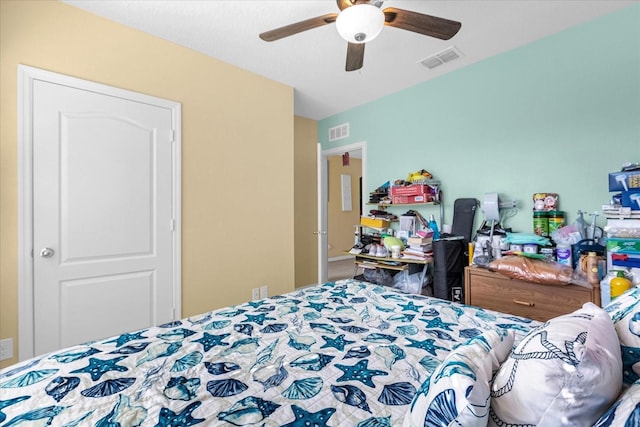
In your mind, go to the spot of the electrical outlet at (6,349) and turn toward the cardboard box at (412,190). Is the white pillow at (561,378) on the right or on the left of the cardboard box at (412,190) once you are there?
right

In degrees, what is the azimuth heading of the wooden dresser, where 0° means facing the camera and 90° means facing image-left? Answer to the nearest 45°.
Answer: approximately 45°

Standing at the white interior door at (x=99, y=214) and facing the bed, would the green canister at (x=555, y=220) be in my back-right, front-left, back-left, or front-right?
front-left

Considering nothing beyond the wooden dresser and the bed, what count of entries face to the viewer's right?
0

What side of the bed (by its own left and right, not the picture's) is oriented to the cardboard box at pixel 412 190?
right

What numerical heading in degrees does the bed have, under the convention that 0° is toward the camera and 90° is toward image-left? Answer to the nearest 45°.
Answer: approximately 135°

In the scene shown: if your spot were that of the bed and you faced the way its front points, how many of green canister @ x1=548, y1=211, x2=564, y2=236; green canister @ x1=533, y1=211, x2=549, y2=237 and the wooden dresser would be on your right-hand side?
3
